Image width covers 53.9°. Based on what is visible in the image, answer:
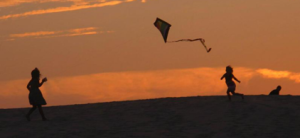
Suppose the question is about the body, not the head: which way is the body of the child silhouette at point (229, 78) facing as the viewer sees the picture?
to the viewer's left
